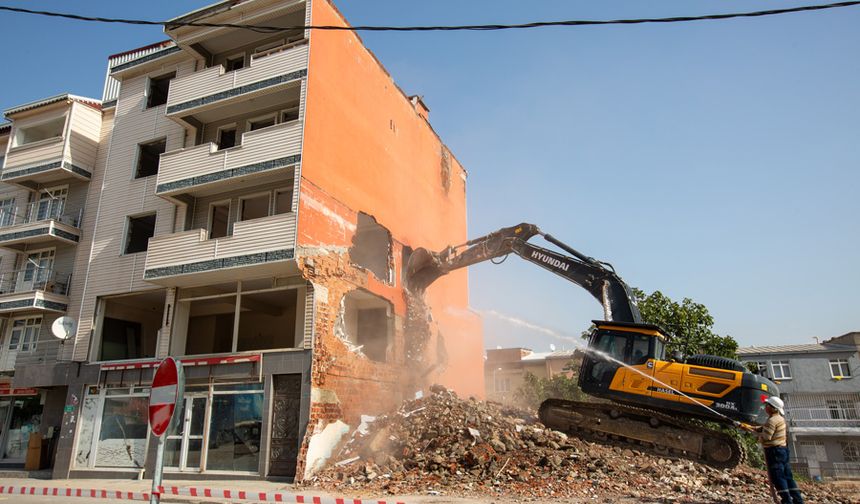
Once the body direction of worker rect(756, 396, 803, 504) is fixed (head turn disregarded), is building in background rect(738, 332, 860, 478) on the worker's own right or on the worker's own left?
on the worker's own right

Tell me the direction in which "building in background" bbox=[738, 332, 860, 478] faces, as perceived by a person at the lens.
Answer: facing the viewer

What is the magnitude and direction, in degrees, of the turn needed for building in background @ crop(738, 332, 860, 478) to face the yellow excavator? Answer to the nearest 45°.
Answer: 0° — it already faces it

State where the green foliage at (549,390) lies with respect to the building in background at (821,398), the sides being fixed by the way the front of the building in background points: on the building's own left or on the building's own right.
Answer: on the building's own right

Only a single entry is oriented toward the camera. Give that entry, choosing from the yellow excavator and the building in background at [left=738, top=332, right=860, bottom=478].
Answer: the building in background

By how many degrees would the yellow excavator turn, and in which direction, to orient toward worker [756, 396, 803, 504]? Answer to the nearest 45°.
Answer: approximately 90° to its left

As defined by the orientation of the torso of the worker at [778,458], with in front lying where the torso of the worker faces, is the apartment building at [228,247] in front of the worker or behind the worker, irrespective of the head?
in front

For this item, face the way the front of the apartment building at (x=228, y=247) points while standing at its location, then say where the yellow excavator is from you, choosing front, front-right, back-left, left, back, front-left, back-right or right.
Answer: left

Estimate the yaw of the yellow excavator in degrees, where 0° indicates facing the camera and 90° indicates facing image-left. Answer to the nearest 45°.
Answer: approximately 90°

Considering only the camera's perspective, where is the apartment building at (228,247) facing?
facing the viewer and to the left of the viewer

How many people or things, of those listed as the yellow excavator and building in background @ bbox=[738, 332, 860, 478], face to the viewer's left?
1

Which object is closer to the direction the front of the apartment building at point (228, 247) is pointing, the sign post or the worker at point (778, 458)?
the sign post

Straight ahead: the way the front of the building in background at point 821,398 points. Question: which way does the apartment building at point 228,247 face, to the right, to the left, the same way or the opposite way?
the same way

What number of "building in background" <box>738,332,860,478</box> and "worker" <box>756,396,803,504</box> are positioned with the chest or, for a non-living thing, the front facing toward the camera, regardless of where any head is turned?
1

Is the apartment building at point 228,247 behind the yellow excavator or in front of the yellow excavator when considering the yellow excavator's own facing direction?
in front
